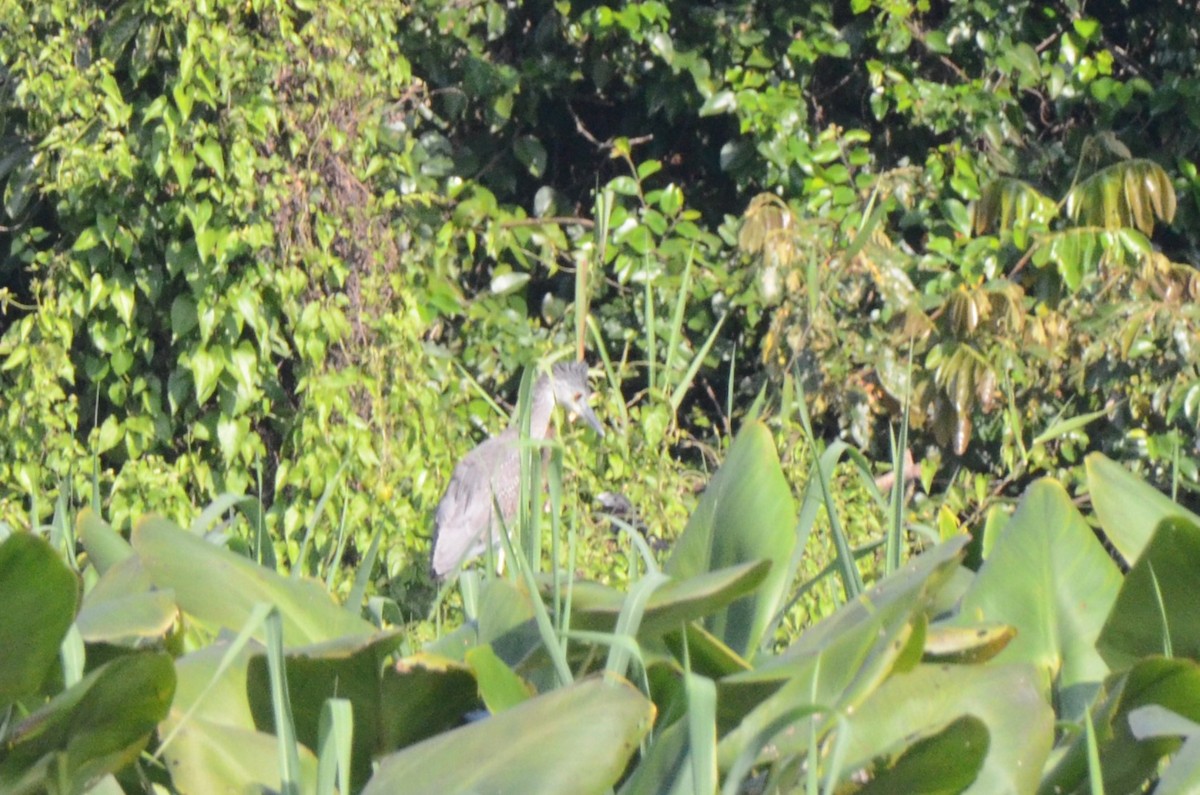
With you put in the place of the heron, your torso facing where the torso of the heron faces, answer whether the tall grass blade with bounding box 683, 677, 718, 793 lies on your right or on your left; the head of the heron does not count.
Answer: on your right

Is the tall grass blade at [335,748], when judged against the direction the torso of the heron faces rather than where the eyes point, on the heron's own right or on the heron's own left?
on the heron's own right

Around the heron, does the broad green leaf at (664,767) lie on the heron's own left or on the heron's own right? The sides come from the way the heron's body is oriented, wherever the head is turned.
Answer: on the heron's own right

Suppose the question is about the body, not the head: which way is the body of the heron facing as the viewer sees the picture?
to the viewer's right

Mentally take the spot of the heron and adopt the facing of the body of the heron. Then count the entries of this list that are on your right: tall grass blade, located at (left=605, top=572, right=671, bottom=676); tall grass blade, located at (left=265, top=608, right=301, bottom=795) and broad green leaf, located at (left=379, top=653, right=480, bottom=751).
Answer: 3

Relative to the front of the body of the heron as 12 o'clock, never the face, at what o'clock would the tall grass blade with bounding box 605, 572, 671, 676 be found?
The tall grass blade is roughly at 3 o'clock from the heron.
